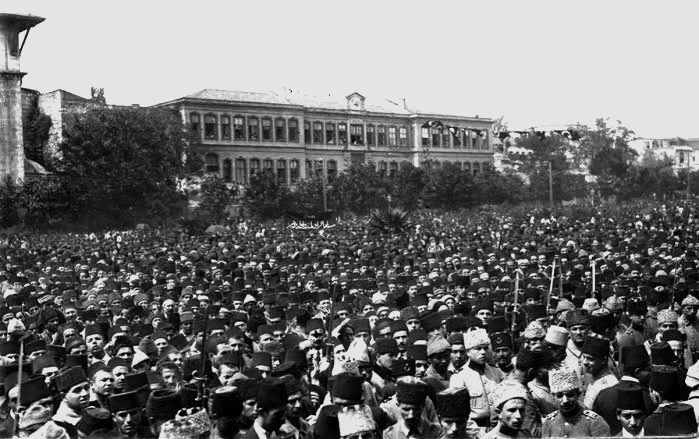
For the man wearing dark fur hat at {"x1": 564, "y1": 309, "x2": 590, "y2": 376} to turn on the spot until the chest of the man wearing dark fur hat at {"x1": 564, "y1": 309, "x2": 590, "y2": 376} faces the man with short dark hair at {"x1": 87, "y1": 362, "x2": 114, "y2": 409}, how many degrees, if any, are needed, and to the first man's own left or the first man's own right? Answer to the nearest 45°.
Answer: approximately 90° to the first man's own right

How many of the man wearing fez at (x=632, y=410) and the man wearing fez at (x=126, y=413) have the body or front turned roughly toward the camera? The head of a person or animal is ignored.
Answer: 2

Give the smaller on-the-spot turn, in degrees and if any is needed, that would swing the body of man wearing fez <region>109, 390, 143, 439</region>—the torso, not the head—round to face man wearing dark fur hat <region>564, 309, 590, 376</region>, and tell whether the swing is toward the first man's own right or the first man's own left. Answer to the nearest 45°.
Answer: approximately 90° to the first man's own left

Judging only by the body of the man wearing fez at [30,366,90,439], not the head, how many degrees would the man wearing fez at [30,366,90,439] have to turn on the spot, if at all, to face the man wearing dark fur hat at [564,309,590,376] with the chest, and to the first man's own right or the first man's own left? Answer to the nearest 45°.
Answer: approximately 45° to the first man's own left

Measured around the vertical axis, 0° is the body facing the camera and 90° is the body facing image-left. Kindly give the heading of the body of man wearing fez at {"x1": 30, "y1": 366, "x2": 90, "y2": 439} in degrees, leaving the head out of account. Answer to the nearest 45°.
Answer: approximately 315°

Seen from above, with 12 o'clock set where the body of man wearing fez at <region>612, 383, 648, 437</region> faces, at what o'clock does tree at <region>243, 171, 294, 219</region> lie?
The tree is roughly at 5 o'clock from the man wearing fez.
